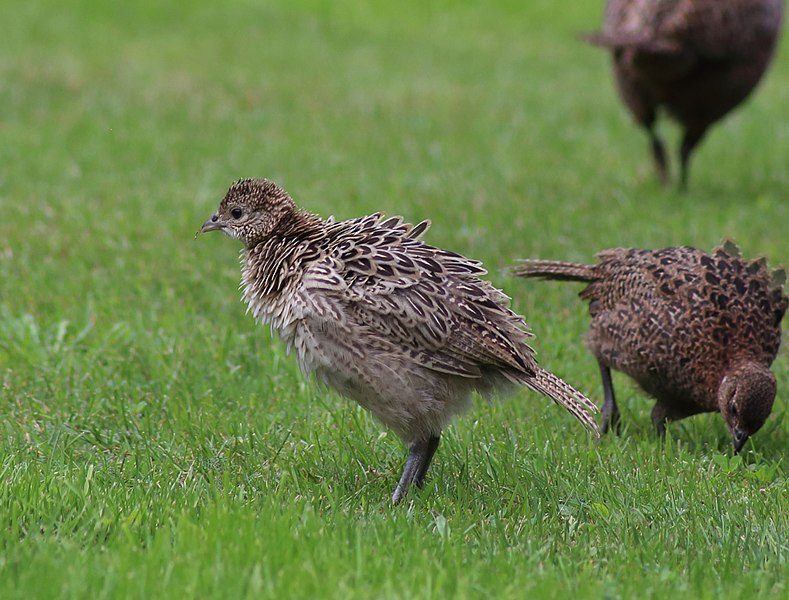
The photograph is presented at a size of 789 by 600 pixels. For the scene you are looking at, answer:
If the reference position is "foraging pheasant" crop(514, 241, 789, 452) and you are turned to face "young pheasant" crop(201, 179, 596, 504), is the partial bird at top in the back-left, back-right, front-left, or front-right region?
back-right

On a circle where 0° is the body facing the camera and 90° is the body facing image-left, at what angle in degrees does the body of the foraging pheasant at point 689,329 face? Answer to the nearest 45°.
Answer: approximately 315°

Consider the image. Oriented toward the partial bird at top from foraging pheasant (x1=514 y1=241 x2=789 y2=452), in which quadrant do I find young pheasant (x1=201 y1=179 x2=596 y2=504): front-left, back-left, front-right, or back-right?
back-left

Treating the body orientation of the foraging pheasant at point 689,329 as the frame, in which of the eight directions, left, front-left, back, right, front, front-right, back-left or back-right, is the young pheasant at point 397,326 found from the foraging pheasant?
right

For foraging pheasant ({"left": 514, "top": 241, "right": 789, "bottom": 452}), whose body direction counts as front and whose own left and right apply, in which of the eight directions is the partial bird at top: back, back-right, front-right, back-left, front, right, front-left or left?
back-left

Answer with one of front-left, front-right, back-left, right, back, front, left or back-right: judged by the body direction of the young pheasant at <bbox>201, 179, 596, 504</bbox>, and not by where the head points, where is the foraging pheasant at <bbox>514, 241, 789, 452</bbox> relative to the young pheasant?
back-right

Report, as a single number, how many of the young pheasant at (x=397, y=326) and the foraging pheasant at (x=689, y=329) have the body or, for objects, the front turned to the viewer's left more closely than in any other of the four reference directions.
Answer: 1

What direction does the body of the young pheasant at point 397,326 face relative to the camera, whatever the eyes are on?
to the viewer's left

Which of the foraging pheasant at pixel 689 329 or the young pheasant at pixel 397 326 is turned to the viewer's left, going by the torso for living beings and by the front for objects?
the young pheasant

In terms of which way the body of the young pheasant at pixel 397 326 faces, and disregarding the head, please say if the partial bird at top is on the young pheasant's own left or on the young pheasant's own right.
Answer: on the young pheasant's own right
